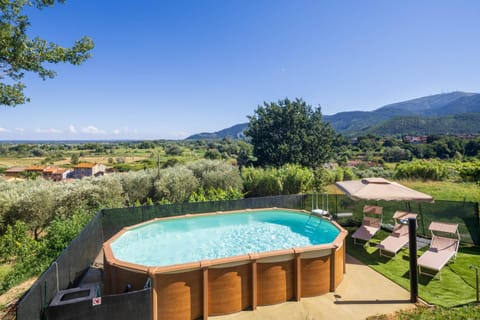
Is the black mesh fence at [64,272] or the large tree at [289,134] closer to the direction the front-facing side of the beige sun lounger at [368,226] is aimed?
the black mesh fence

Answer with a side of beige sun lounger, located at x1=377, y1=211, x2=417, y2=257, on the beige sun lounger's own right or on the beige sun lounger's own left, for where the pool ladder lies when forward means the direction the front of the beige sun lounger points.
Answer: on the beige sun lounger's own right

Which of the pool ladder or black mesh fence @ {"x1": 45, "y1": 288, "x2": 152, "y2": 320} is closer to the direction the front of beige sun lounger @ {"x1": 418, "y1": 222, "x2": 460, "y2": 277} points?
the black mesh fence

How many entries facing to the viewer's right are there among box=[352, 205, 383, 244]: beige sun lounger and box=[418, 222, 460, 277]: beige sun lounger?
0

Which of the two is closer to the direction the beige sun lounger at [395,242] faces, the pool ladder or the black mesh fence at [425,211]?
the pool ladder

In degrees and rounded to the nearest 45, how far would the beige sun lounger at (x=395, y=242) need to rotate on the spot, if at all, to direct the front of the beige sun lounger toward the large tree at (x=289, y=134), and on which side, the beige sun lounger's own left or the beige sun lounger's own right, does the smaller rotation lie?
approximately 90° to the beige sun lounger's own right

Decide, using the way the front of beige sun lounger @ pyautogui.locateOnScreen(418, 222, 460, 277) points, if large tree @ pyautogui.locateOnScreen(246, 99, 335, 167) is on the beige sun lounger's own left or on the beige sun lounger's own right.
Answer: on the beige sun lounger's own right

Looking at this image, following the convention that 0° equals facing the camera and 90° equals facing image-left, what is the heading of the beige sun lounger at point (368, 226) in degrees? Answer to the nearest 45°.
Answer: approximately 45°

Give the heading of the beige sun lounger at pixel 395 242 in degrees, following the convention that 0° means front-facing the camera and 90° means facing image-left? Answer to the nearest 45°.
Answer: approximately 45°

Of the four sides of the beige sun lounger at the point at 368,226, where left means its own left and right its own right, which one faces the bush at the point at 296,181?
right

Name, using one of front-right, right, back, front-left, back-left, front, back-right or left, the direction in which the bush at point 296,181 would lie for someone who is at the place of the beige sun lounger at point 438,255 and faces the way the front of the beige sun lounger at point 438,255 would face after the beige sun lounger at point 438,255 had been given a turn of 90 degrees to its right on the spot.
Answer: front
